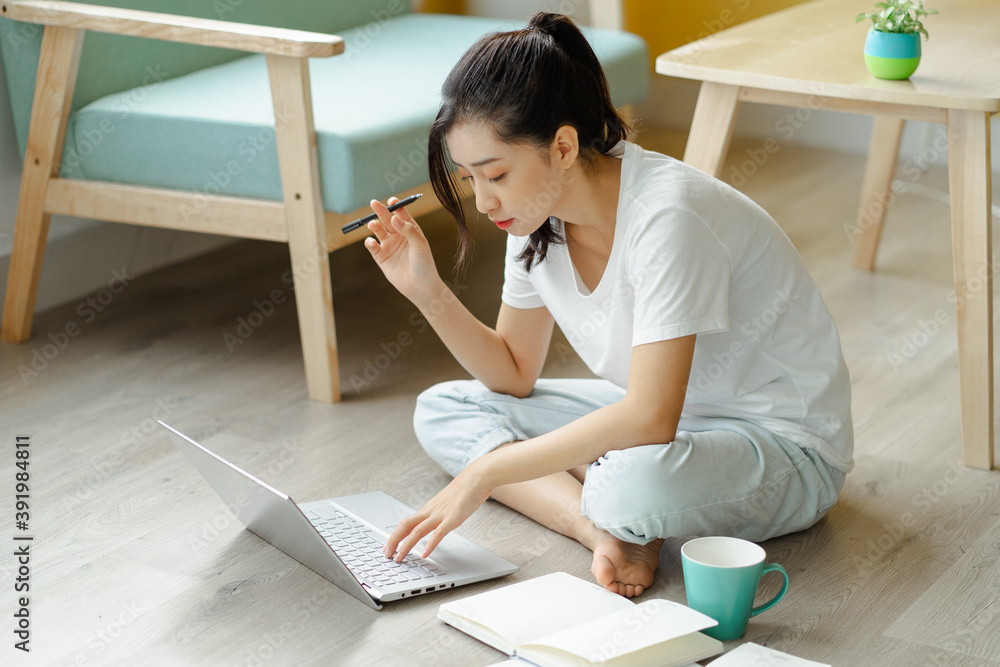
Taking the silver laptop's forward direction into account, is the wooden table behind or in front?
in front

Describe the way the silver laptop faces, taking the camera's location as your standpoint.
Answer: facing away from the viewer and to the right of the viewer

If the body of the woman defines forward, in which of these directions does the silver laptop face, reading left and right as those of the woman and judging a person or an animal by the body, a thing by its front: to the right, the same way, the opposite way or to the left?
the opposite way

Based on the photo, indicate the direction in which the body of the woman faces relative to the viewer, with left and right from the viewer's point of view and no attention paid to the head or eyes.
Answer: facing the viewer and to the left of the viewer
